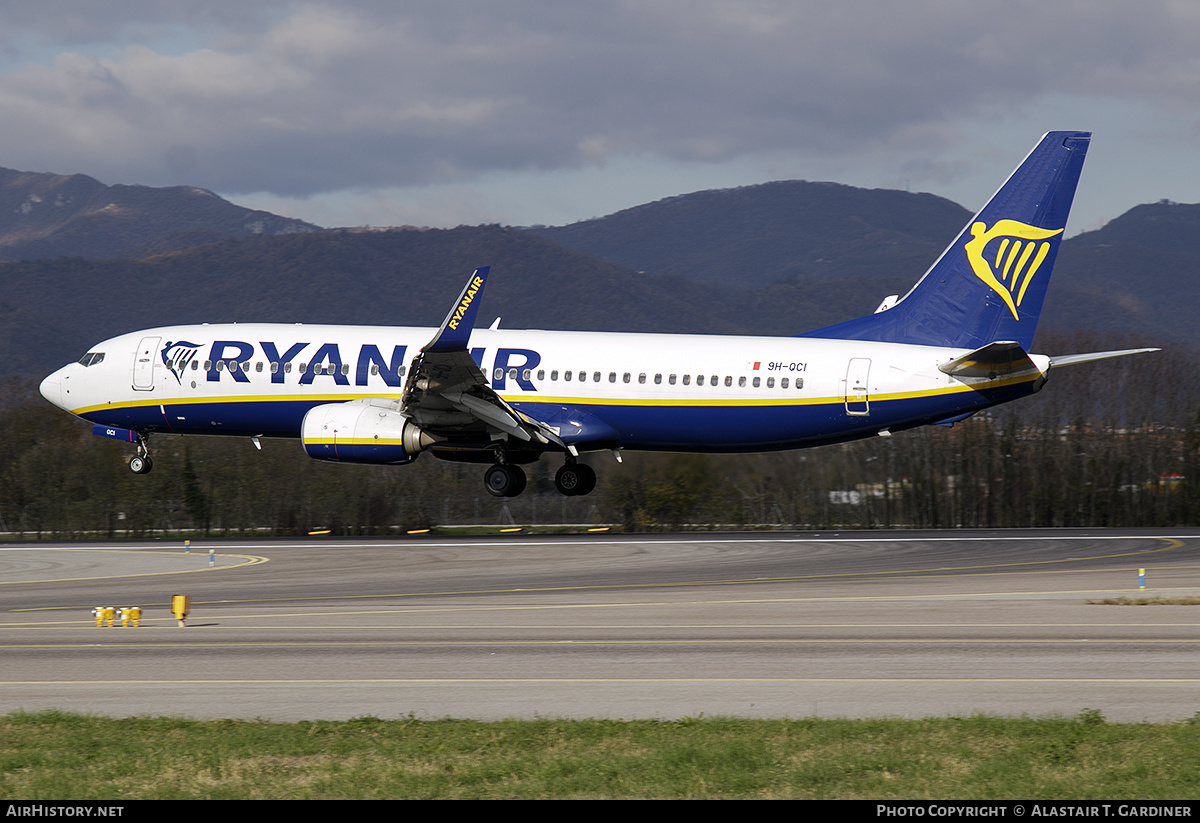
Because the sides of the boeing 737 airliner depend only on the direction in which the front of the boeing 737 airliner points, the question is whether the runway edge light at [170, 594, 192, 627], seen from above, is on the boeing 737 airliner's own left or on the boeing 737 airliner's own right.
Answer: on the boeing 737 airliner's own left

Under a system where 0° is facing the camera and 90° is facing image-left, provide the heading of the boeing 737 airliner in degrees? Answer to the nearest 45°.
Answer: approximately 90°
